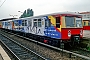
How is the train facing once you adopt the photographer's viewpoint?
facing the viewer and to the right of the viewer

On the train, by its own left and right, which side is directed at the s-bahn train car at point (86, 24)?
left
